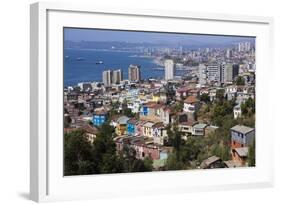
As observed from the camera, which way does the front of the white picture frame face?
facing the viewer and to the right of the viewer
